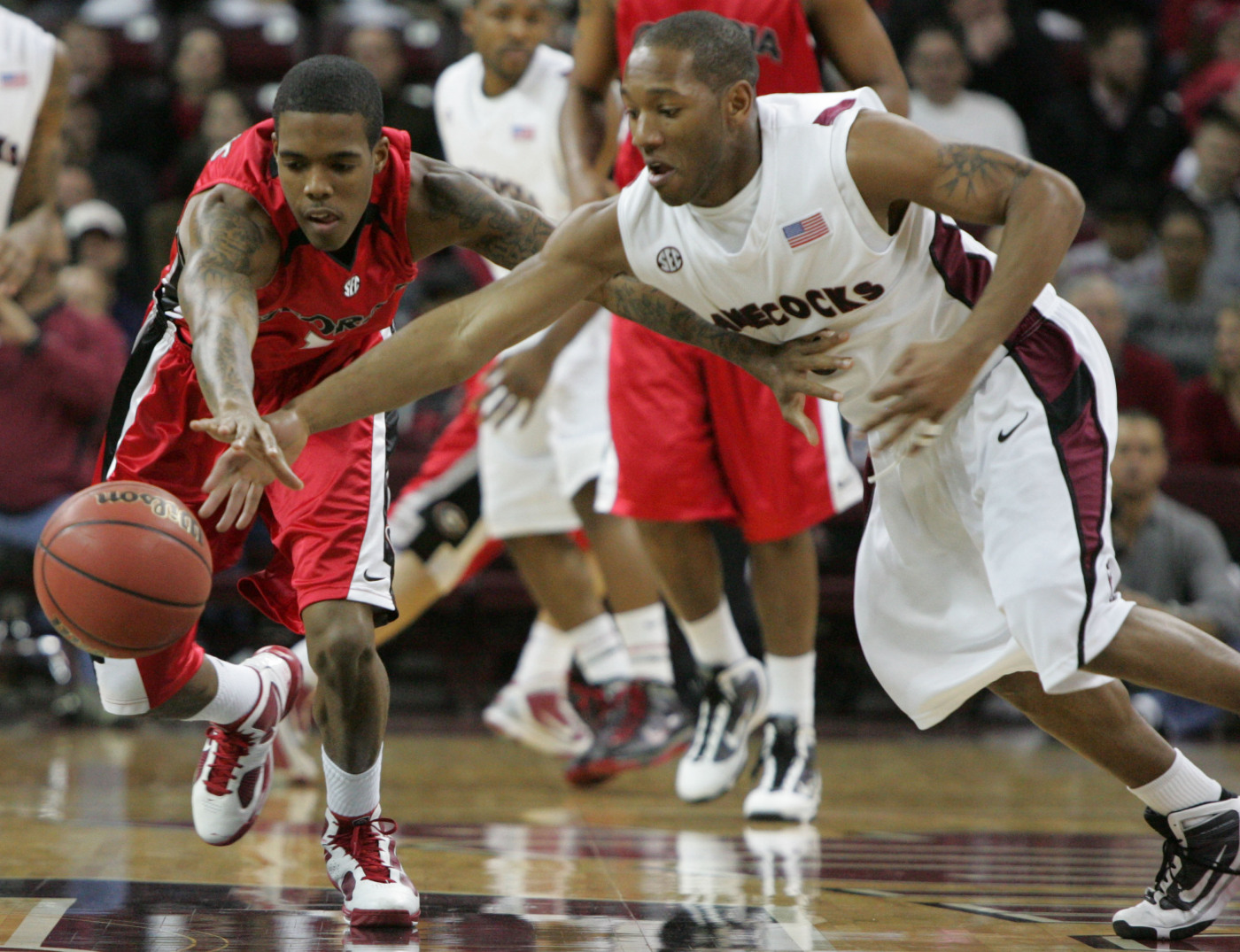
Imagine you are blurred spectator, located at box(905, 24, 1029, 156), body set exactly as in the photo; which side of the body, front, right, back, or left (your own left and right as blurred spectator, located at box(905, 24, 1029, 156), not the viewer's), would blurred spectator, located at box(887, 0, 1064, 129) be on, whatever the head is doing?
back

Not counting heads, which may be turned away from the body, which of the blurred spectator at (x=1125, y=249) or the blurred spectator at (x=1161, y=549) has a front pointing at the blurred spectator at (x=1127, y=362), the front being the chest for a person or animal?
the blurred spectator at (x=1125, y=249)

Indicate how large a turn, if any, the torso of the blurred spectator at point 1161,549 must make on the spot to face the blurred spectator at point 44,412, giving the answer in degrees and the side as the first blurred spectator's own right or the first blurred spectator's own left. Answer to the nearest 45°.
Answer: approximately 90° to the first blurred spectator's own right
